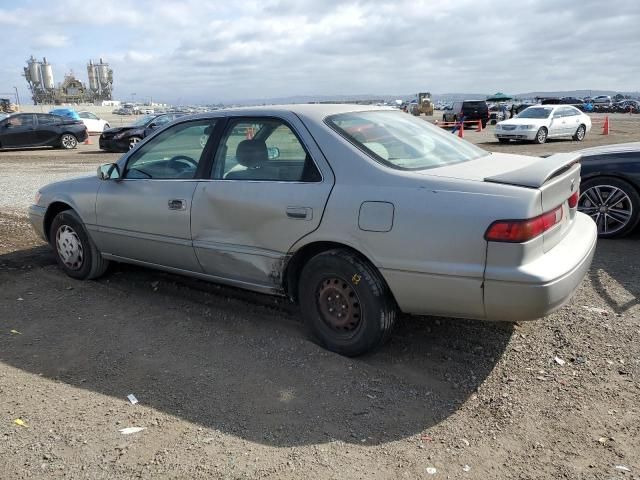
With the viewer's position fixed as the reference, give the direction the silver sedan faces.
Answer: facing away from the viewer and to the left of the viewer

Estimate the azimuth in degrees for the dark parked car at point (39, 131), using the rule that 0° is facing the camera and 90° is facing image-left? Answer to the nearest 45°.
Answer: approximately 90°

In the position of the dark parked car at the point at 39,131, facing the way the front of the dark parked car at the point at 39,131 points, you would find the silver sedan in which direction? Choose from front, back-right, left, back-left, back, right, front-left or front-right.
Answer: left

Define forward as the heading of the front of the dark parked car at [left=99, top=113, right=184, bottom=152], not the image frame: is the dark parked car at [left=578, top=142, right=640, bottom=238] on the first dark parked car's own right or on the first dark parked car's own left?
on the first dark parked car's own left

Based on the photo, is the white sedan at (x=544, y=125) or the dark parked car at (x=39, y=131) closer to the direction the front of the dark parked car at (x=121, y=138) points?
the dark parked car

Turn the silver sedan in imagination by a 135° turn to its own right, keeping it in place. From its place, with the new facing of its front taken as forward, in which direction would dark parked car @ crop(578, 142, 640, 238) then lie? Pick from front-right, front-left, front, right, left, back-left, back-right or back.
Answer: front-left

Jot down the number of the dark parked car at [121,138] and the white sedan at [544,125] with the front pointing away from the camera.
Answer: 0

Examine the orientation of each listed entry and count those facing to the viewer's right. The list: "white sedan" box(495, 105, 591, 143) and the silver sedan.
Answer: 0

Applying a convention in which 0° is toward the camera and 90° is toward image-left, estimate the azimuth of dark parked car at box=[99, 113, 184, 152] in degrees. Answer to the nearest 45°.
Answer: approximately 45°

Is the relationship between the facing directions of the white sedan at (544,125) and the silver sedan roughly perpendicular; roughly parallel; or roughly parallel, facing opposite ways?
roughly perpendicular

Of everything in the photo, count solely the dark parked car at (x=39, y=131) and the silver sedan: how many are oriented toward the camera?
0
